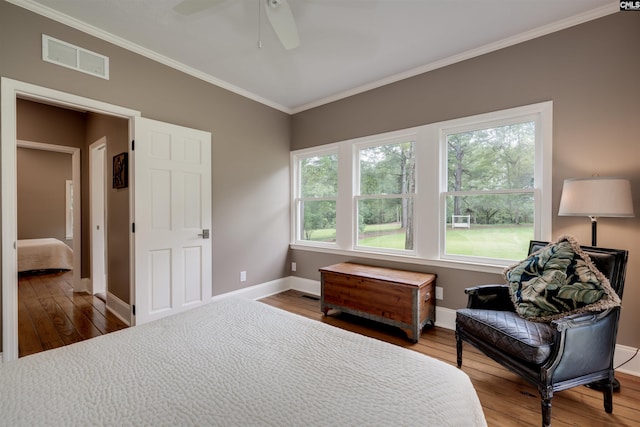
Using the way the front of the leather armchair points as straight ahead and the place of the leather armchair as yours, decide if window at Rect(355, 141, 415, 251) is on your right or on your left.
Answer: on your right

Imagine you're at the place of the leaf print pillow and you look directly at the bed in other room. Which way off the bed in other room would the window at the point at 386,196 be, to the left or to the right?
right

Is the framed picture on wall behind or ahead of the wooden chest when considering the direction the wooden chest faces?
ahead

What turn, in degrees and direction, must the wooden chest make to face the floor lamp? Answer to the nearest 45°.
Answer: approximately 90° to its left

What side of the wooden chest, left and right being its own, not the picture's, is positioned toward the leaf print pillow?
left

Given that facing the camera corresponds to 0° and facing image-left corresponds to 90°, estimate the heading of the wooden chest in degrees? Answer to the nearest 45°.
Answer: approximately 45°

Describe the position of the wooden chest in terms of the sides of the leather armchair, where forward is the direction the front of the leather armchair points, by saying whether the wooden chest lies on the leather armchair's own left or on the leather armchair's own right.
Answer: on the leather armchair's own right

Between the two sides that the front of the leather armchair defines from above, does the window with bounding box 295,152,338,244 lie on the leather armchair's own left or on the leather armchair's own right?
on the leather armchair's own right

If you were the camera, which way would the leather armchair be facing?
facing the viewer and to the left of the viewer

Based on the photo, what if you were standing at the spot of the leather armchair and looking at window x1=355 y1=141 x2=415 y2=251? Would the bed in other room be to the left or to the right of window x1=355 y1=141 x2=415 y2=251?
left

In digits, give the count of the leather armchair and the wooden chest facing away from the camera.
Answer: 0
